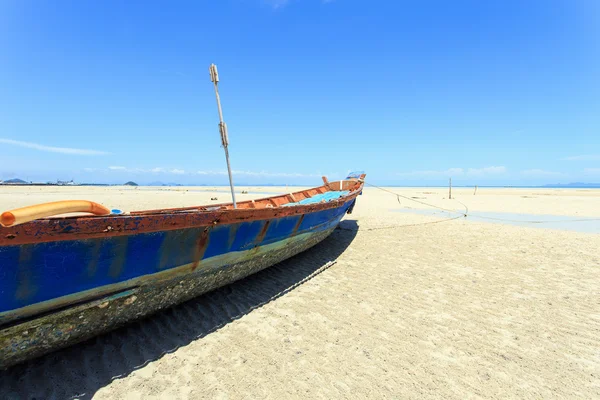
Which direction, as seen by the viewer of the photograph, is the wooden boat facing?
facing away from the viewer and to the right of the viewer
